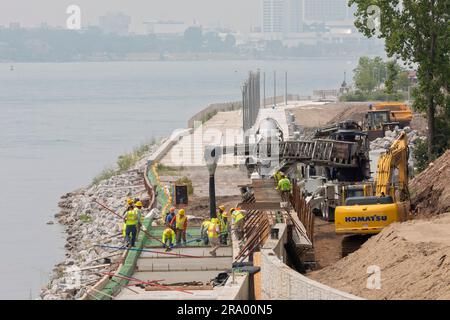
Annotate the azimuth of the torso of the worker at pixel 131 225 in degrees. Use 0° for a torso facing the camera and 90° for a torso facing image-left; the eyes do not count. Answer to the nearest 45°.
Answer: approximately 180°

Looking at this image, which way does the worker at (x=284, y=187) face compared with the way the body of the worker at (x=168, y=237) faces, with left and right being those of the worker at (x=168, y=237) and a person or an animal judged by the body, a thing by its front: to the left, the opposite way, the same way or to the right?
the opposite way

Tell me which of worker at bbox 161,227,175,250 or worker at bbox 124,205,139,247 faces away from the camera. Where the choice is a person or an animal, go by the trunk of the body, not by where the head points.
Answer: worker at bbox 124,205,139,247

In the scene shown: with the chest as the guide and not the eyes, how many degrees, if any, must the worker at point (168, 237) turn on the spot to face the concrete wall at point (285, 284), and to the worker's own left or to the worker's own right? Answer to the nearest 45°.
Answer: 0° — they already face it
